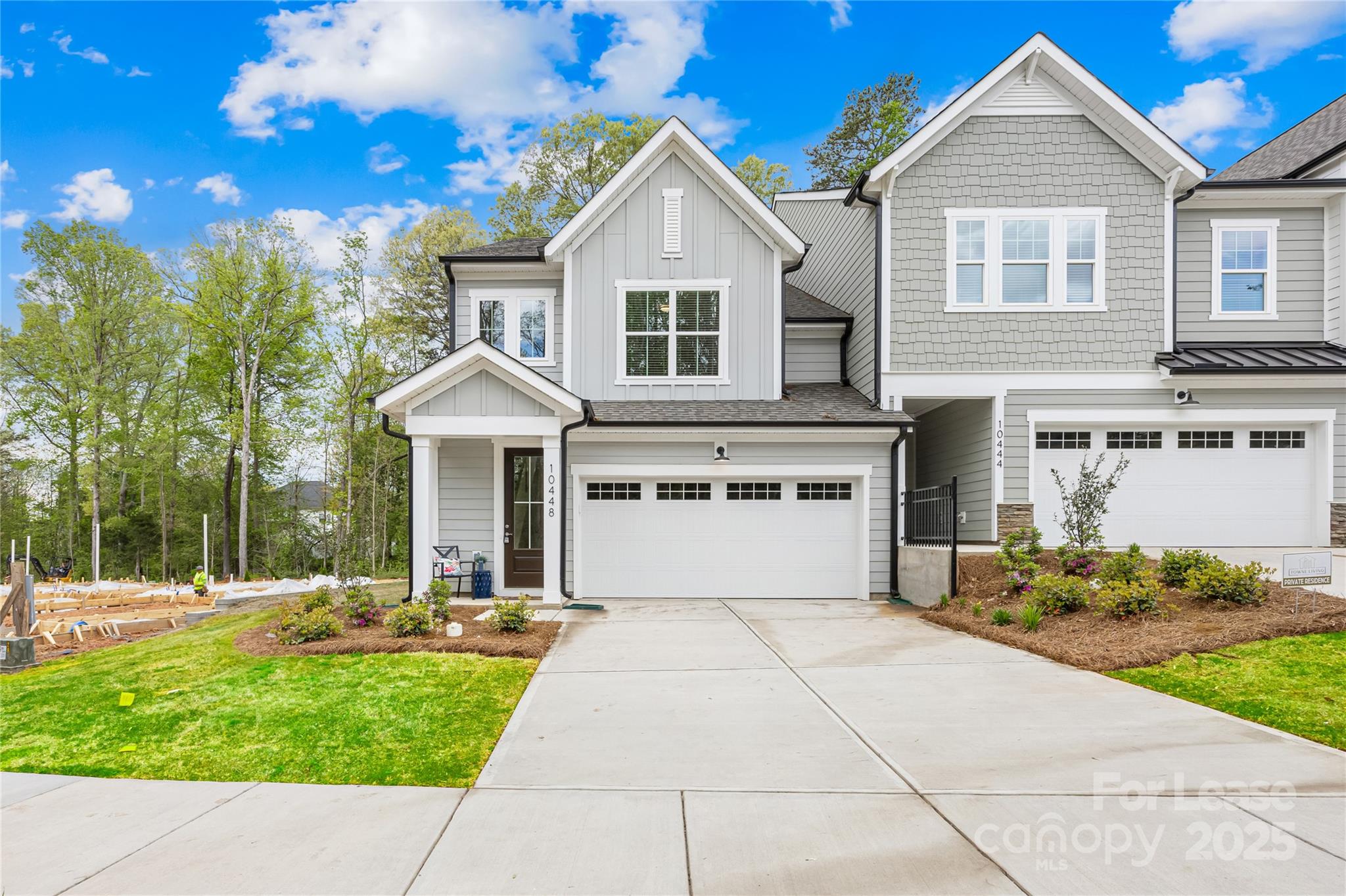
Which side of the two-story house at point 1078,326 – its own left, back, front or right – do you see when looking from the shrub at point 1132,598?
front

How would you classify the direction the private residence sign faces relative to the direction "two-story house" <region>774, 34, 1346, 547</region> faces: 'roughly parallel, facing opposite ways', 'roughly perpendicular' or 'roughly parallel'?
roughly parallel

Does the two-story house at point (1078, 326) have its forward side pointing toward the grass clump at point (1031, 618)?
yes

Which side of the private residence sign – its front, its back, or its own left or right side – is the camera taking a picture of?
front

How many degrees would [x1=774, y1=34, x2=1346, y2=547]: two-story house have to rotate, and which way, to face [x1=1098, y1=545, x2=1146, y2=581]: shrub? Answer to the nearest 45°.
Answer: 0° — it already faces it

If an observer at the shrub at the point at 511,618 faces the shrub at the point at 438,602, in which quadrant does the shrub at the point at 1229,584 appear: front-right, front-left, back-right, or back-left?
back-right

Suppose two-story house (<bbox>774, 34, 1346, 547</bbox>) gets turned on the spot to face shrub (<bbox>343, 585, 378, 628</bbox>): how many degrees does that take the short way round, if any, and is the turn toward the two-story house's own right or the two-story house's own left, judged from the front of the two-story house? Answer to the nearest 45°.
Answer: approximately 45° to the two-story house's own right

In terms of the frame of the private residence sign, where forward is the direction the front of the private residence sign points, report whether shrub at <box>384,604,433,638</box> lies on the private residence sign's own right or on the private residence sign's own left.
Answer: on the private residence sign's own right

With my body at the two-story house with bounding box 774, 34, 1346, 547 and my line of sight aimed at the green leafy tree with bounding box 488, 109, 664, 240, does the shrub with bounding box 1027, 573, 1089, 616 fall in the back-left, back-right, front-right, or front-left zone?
back-left

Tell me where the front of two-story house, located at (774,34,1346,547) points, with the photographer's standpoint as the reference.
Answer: facing the viewer

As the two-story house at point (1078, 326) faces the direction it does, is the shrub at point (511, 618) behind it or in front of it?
in front

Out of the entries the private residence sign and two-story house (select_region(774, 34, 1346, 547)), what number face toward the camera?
2

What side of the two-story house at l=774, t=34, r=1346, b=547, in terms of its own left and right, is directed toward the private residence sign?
front
